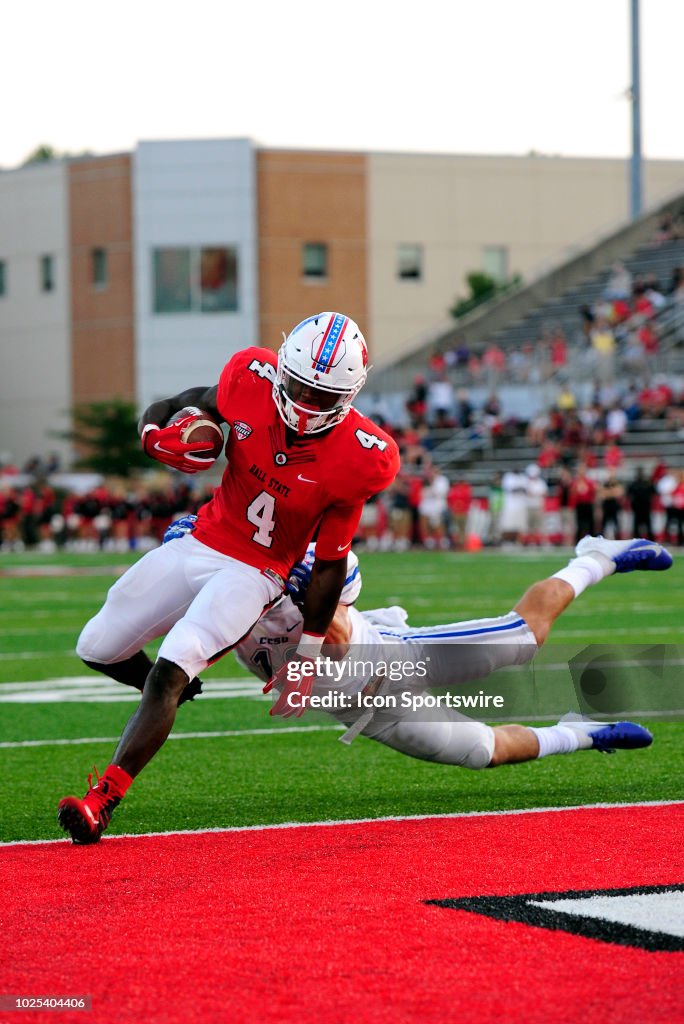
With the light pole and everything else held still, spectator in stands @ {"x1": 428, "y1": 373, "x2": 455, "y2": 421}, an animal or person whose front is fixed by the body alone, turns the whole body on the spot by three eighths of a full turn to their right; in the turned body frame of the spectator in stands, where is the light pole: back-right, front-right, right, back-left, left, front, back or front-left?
right

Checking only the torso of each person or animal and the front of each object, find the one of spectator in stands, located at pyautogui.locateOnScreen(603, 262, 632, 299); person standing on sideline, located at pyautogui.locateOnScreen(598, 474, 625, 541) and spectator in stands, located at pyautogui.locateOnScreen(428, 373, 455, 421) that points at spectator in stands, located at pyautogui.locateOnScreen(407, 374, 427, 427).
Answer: spectator in stands, located at pyautogui.locateOnScreen(603, 262, 632, 299)

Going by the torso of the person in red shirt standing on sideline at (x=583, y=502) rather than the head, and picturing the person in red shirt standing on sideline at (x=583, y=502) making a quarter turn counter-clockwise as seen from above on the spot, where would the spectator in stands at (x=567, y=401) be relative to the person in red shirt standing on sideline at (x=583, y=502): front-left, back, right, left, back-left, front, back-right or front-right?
left

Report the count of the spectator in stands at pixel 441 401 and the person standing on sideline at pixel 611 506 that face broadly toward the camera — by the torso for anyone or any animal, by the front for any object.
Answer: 2

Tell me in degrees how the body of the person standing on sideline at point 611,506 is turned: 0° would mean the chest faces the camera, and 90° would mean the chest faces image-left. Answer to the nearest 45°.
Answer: approximately 0°

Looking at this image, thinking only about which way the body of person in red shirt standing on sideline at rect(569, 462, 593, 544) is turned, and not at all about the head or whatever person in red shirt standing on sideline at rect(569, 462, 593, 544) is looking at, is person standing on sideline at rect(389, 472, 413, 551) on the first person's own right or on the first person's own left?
on the first person's own right

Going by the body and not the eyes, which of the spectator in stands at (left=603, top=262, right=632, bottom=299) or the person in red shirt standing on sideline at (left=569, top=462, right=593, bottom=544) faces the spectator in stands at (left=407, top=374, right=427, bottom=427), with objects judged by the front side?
the spectator in stands at (left=603, top=262, right=632, bottom=299)
